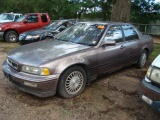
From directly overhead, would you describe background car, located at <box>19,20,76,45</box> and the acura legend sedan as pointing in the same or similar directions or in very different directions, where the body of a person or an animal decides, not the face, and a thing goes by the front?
same or similar directions

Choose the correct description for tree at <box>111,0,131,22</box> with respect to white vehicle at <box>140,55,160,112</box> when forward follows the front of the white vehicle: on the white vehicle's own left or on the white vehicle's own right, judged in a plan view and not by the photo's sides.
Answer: on the white vehicle's own right

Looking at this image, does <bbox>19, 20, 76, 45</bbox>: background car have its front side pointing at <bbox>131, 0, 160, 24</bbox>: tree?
no

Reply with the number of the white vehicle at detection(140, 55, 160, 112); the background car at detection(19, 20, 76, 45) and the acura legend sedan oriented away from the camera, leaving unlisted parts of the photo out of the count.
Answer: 0

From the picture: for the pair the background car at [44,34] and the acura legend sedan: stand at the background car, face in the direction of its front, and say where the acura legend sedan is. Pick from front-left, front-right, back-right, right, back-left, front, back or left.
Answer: front-left

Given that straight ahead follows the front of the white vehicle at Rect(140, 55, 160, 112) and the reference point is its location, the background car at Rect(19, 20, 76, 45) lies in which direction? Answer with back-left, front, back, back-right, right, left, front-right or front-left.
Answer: right

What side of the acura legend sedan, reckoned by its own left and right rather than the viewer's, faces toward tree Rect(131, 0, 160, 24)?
back

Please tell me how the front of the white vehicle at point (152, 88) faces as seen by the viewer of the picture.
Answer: facing the viewer and to the left of the viewer

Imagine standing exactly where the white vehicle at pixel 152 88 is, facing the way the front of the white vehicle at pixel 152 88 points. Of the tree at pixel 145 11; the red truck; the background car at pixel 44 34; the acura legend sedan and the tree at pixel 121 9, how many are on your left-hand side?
0

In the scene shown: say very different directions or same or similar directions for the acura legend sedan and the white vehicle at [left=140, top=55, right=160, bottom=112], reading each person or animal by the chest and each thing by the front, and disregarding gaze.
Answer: same or similar directions

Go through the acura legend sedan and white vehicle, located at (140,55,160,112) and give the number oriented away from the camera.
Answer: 0

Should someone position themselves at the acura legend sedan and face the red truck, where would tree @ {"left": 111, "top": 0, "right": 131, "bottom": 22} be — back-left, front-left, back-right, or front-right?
front-right

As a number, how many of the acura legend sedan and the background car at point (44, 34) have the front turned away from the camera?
0

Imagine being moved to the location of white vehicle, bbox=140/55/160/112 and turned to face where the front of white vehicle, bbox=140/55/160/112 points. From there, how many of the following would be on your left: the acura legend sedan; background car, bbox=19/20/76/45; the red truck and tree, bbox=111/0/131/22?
0

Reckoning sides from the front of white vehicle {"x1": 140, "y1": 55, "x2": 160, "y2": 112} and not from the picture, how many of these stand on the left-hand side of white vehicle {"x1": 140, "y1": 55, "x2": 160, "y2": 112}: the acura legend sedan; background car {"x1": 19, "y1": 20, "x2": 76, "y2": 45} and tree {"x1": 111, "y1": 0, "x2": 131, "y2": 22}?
0
